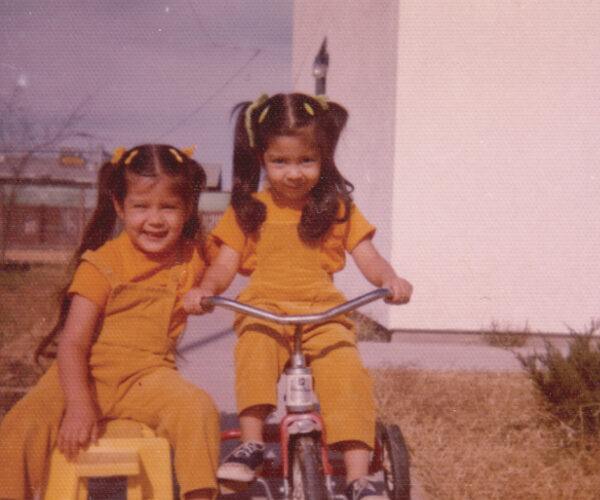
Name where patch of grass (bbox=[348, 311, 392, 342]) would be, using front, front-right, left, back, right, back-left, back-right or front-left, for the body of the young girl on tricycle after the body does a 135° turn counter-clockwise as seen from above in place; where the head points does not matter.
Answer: front-left

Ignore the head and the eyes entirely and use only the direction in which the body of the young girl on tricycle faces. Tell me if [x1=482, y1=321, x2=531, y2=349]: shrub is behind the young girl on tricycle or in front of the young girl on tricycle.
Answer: behind

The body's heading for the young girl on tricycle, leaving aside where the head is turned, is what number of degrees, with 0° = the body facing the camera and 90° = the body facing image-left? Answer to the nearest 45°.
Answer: approximately 0°

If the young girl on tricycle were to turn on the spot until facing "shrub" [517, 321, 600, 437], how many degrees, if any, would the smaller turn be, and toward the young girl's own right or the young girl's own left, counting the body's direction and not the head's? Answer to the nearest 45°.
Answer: approximately 135° to the young girl's own left
